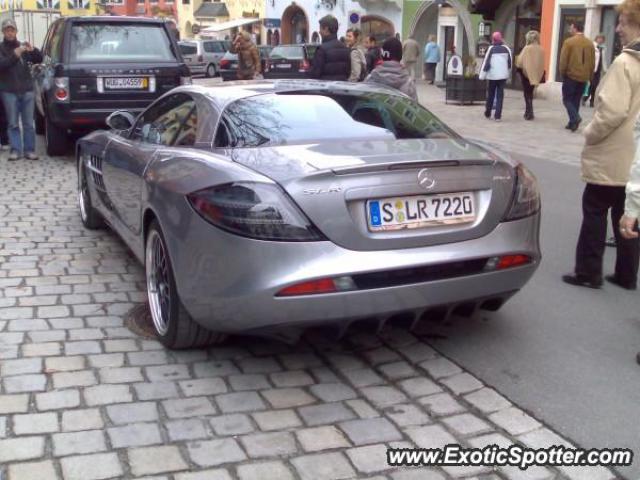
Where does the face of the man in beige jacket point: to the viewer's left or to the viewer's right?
to the viewer's left

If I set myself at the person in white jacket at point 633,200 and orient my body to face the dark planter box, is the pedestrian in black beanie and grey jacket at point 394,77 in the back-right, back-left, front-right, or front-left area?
front-left

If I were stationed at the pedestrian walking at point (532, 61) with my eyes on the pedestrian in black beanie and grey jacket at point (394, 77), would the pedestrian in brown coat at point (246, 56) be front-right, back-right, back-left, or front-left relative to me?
front-right

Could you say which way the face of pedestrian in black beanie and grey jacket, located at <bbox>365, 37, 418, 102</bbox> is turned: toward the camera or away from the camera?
away from the camera

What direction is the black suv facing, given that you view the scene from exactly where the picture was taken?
facing away from the viewer

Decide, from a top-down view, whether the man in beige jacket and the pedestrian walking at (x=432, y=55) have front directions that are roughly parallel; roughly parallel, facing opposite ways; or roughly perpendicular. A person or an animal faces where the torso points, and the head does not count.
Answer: roughly perpendicular

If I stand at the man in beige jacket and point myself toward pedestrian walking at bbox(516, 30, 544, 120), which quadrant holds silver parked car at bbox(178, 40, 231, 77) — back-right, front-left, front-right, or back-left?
front-left

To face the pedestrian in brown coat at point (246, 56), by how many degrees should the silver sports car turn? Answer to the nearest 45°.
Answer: approximately 45° to its right

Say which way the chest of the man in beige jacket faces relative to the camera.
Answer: to the viewer's left

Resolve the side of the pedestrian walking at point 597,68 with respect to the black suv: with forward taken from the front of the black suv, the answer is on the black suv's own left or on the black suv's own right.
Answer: on the black suv's own right

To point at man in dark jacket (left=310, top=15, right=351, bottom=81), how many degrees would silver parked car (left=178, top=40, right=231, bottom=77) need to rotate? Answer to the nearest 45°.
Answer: approximately 135° to its right

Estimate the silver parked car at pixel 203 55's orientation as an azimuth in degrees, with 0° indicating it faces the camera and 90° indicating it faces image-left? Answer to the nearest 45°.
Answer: approximately 225°

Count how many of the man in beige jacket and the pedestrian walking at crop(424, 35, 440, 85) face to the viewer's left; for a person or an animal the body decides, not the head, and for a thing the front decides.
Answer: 1
